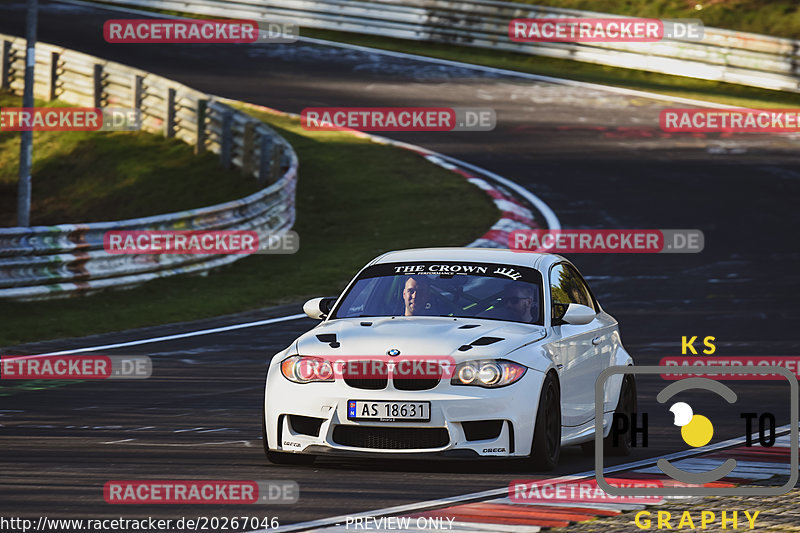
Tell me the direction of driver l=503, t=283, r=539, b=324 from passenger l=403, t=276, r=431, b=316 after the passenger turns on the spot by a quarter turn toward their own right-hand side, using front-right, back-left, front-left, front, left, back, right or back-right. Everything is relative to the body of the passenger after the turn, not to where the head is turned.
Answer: back

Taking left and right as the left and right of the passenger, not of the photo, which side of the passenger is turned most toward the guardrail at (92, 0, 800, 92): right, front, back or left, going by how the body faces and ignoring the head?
back

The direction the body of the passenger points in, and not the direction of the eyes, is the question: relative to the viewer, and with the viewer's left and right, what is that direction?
facing the viewer

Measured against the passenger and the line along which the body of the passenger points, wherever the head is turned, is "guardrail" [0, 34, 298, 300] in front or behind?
behind
